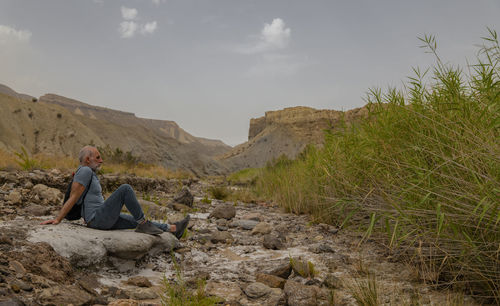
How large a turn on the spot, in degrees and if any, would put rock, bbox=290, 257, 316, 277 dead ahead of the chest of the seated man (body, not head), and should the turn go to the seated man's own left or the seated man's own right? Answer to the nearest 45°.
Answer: approximately 45° to the seated man's own right

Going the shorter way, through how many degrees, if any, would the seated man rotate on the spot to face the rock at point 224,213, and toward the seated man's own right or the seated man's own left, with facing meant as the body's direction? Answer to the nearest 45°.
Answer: approximately 45° to the seated man's own left

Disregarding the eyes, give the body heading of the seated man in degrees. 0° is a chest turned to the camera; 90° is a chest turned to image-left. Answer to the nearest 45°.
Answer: approximately 270°

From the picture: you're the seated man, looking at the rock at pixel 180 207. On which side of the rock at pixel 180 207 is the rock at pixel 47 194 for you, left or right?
left

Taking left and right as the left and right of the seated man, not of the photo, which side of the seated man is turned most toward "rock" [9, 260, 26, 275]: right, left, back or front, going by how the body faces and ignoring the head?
right

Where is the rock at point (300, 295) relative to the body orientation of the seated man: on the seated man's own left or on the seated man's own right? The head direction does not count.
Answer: on the seated man's own right

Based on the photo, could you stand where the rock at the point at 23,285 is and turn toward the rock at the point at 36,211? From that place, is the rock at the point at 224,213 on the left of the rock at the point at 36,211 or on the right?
right

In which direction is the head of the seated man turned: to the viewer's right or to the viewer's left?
to the viewer's right

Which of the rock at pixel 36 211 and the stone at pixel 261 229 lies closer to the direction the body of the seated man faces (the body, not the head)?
the stone
